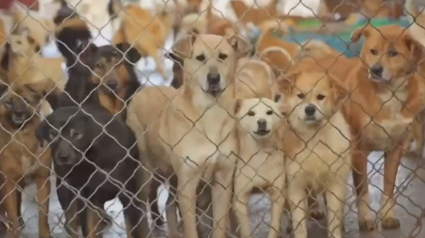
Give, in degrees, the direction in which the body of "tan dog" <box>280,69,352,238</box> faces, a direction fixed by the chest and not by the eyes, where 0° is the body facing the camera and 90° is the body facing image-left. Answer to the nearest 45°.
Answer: approximately 0°

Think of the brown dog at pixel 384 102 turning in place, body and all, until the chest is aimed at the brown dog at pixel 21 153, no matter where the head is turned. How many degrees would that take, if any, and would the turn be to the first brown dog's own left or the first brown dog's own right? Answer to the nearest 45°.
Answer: approximately 90° to the first brown dog's own right

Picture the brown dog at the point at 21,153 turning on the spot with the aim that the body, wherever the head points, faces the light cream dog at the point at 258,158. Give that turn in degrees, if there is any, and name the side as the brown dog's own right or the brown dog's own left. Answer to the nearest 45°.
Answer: approximately 45° to the brown dog's own left

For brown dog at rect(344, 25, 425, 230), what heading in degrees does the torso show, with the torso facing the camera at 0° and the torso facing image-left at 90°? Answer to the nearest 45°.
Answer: approximately 0°
